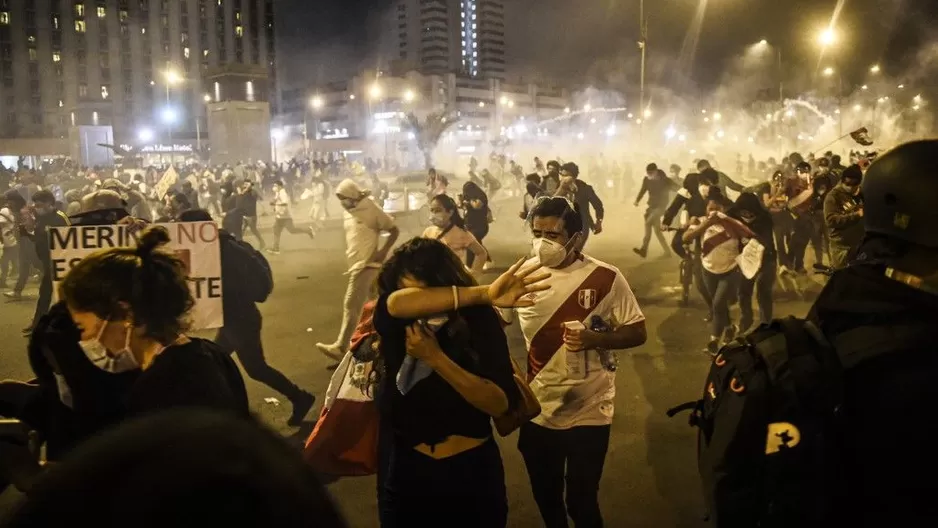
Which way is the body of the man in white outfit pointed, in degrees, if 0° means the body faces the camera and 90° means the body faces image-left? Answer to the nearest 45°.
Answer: approximately 45°

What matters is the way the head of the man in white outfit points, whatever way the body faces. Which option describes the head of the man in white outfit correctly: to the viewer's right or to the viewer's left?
to the viewer's left

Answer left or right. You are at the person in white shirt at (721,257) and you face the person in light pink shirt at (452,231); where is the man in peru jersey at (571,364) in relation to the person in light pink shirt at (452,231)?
left

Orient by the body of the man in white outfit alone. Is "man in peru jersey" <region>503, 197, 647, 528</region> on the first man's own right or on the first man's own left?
on the first man's own left

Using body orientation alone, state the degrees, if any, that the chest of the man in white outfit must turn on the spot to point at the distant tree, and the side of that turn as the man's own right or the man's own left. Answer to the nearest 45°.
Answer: approximately 135° to the man's own right

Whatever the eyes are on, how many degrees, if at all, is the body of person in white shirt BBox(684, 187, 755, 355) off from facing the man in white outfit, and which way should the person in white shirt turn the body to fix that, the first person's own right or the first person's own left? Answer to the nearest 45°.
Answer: approximately 90° to the first person's own right

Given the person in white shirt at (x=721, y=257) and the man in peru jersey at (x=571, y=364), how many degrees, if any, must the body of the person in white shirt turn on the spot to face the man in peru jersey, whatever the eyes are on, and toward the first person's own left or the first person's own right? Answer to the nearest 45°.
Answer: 0° — they already face them
